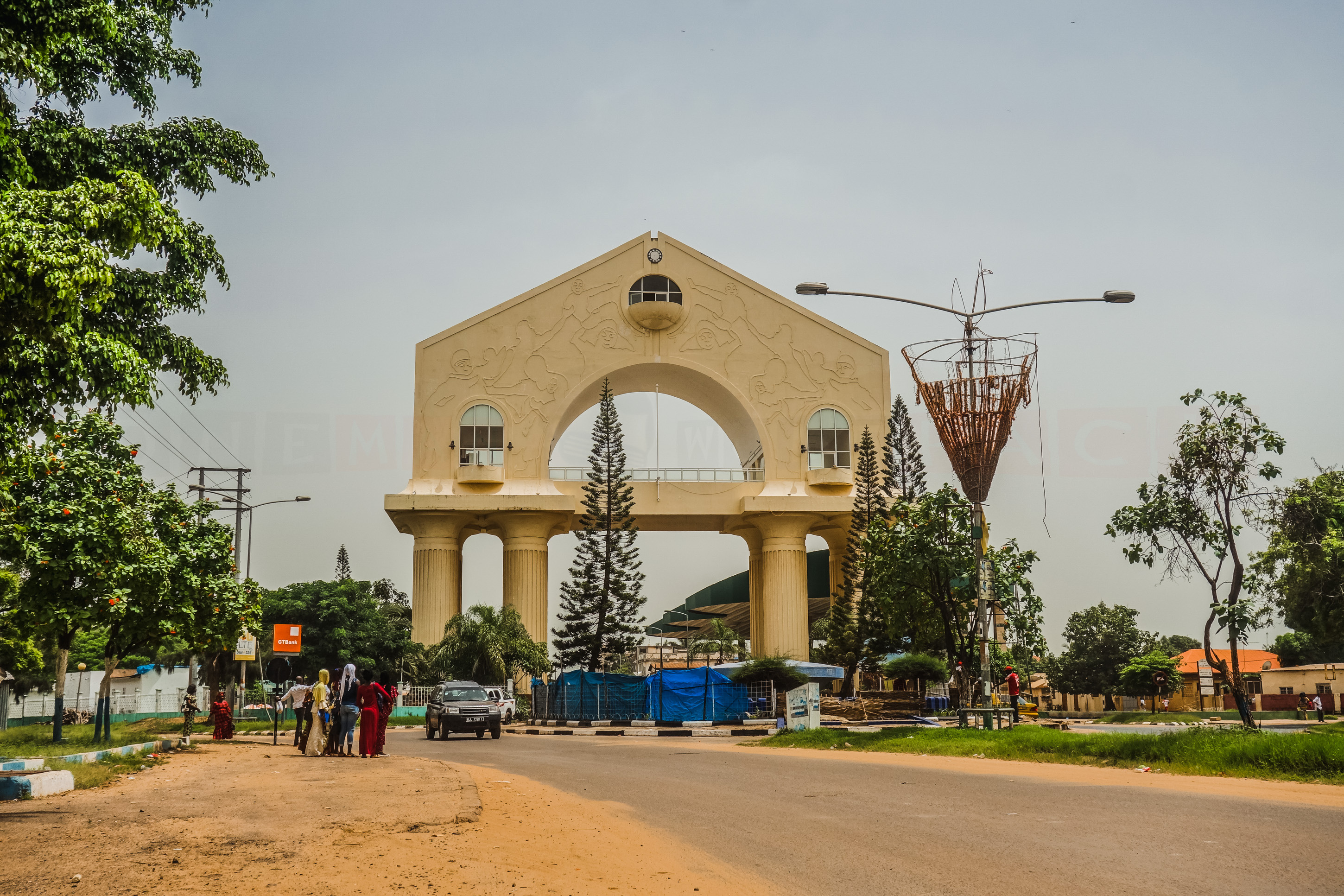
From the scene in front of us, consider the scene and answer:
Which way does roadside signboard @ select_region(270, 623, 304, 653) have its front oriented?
toward the camera

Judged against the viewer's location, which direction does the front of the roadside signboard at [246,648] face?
facing the viewer

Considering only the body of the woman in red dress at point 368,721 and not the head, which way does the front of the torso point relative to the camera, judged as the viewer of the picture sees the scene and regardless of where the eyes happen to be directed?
away from the camera

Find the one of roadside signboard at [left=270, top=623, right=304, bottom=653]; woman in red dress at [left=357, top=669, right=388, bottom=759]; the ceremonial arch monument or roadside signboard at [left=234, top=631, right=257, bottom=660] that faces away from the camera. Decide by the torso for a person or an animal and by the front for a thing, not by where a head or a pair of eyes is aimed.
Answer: the woman in red dress

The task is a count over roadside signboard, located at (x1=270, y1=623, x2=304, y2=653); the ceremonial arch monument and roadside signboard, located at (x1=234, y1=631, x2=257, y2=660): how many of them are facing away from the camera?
0

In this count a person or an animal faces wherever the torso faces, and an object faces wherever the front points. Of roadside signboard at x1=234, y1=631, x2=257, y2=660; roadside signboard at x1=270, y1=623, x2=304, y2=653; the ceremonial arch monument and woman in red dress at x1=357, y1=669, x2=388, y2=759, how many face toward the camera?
3

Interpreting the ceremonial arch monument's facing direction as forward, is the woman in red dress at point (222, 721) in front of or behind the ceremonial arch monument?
in front

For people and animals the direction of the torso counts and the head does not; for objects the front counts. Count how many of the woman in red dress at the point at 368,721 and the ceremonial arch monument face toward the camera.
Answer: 1
